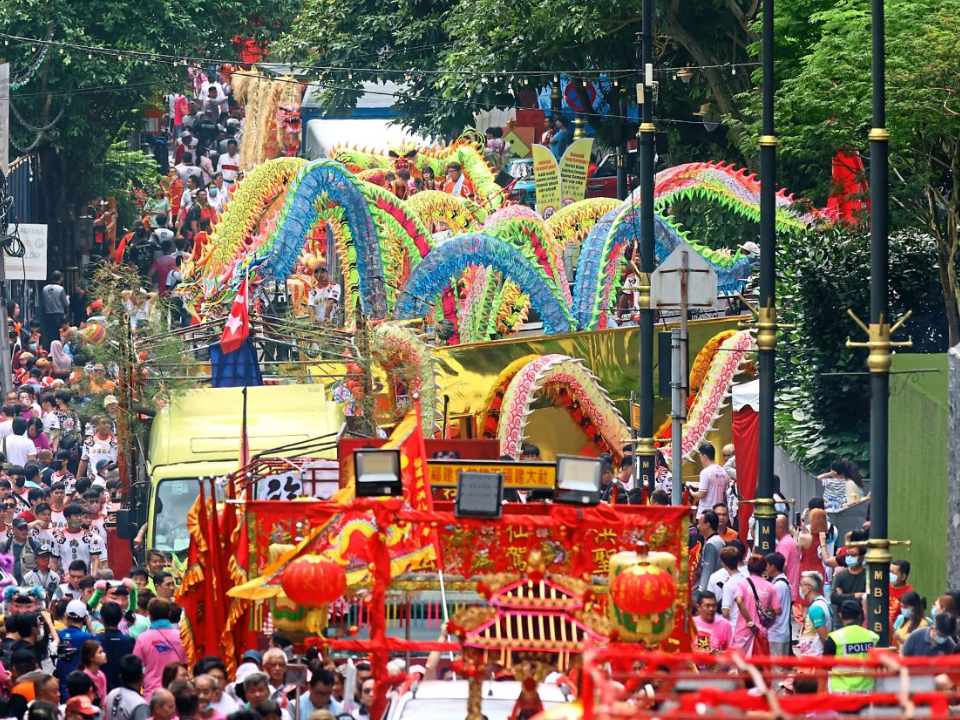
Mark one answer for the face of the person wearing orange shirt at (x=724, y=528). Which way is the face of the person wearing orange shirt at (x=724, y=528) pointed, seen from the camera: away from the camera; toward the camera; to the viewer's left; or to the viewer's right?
toward the camera

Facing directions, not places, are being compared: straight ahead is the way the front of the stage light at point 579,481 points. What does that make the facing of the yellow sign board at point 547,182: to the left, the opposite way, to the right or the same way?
the same way

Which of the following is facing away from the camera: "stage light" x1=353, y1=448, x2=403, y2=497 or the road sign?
the road sign

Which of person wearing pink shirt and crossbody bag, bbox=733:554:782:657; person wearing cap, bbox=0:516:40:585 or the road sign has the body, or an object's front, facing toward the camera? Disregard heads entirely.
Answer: person wearing cap, bbox=0:516:40:585

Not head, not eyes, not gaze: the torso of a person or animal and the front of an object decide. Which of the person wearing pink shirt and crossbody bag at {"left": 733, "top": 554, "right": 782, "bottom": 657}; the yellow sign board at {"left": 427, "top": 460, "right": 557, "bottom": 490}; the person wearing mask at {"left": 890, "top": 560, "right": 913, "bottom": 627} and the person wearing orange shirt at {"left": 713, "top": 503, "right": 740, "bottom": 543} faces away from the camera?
the person wearing pink shirt and crossbody bag at {"left": 733, "top": 554, "right": 782, "bottom": 657}

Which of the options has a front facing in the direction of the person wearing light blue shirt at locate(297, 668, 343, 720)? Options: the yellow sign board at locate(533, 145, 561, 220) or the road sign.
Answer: the yellow sign board

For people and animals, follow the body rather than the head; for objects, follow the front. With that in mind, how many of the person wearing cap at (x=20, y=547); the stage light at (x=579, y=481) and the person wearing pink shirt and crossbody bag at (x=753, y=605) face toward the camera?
2

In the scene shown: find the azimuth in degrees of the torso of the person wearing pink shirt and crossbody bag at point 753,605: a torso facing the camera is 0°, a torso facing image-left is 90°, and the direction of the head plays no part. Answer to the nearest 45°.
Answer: approximately 180°

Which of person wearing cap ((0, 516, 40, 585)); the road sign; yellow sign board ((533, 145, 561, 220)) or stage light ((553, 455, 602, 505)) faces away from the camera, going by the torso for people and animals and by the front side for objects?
the road sign

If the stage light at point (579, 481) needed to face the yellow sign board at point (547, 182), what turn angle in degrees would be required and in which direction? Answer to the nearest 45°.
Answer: approximately 180°

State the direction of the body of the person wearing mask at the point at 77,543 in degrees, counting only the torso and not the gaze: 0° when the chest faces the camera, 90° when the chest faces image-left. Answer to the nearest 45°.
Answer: approximately 0°

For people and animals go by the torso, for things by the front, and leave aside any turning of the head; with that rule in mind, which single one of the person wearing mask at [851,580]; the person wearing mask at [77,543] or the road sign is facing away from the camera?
the road sign

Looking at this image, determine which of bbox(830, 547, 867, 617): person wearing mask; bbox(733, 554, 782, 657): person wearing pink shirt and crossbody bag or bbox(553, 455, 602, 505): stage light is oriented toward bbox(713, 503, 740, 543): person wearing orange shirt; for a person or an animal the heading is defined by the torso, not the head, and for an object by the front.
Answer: bbox(733, 554, 782, 657): person wearing pink shirt and crossbody bag

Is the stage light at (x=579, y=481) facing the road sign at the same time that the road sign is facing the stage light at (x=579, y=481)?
no

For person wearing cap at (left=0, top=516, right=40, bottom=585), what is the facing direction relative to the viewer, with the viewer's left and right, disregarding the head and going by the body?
facing the viewer

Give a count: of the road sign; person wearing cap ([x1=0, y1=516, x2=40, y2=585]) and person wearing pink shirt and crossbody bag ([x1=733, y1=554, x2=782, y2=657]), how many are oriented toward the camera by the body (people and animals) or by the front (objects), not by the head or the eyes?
1

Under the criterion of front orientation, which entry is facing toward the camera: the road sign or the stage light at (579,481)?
the stage light

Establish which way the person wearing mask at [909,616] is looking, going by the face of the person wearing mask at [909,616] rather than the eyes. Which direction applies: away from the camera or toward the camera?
toward the camera

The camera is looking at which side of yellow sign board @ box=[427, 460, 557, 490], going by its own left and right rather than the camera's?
front
